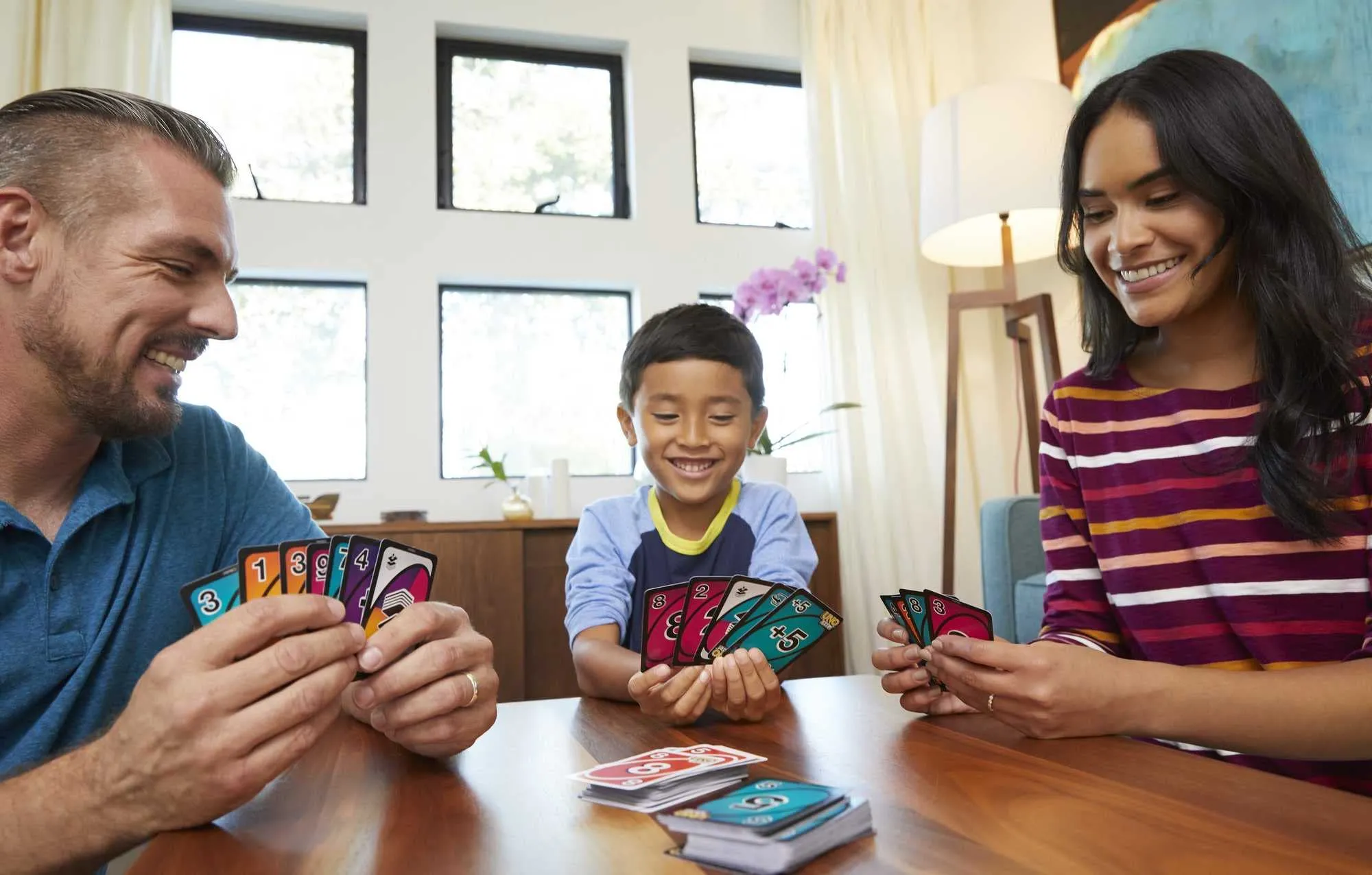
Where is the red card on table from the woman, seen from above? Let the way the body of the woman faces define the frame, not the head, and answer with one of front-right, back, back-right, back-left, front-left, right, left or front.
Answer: front

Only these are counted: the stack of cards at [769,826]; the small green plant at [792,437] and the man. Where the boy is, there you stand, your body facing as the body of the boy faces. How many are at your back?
1

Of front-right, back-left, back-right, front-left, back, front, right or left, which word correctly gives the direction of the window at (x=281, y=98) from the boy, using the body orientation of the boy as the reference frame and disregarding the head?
back-right

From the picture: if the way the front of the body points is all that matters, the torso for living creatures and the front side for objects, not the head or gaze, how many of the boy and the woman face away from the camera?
0

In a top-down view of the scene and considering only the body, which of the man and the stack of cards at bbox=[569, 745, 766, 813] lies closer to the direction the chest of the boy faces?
the stack of cards

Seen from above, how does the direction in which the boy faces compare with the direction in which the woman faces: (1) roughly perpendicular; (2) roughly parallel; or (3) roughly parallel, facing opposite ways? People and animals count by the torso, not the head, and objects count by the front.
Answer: roughly perpendicular

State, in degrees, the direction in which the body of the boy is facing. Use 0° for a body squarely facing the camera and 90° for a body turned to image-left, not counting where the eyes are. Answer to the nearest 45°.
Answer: approximately 0°

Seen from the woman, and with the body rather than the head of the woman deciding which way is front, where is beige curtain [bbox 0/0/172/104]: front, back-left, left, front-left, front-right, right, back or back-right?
front-right

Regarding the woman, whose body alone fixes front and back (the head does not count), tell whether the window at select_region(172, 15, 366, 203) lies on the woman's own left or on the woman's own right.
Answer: on the woman's own right

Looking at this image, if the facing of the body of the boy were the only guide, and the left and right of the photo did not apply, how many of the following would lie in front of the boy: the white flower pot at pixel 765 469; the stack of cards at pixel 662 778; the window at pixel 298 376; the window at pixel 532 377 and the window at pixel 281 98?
1

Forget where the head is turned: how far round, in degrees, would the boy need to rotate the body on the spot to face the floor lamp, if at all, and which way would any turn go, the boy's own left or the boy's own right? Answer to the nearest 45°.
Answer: approximately 135° to the boy's own left

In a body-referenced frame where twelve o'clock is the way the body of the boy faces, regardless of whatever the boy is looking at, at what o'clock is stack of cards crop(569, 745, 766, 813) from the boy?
The stack of cards is roughly at 12 o'clock from the boy.
